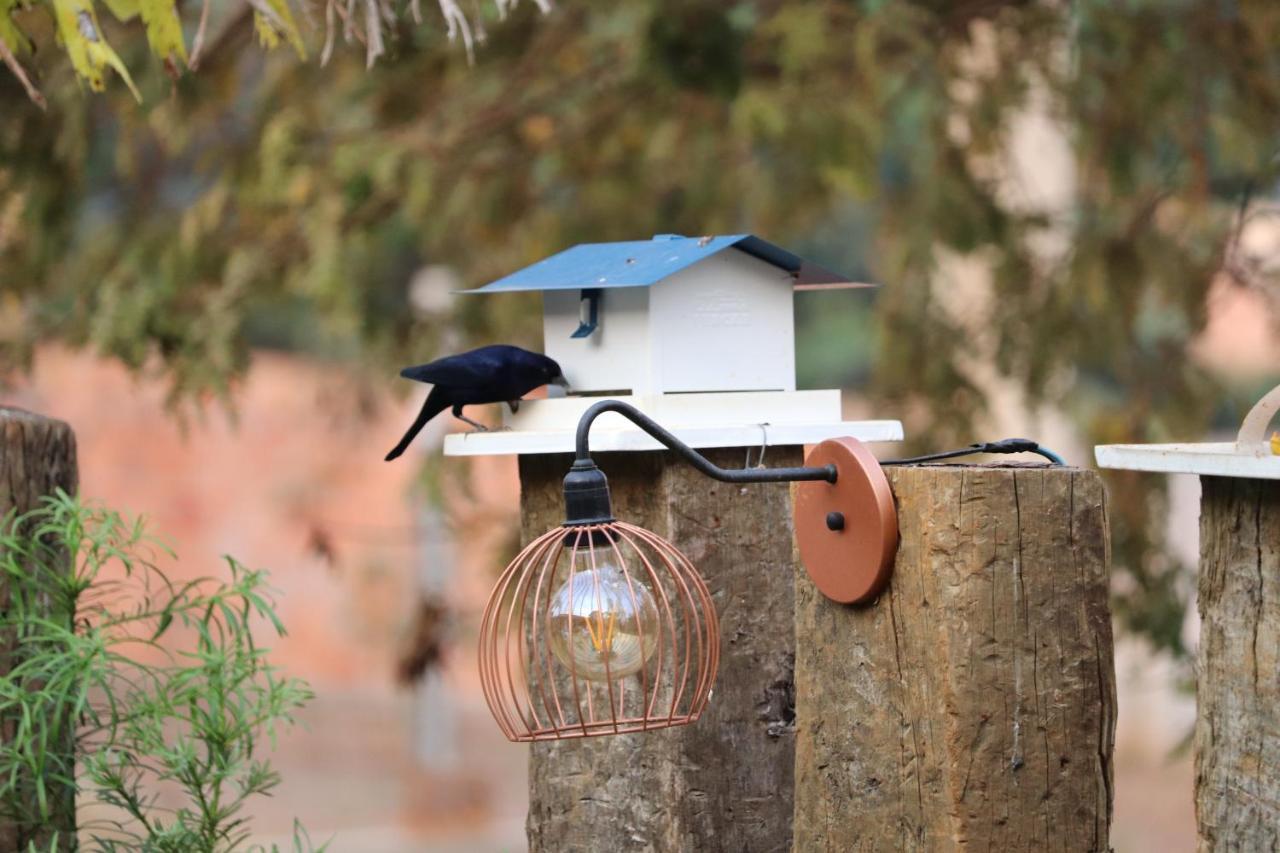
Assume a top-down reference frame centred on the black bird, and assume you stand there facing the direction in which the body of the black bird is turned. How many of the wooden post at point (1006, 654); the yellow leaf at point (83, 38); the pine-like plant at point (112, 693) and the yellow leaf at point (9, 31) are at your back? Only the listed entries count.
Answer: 3

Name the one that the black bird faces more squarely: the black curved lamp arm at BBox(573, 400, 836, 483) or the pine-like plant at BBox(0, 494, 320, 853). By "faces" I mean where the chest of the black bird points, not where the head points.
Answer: the black curved lamp arm

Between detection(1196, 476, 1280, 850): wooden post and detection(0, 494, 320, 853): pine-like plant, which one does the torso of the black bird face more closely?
the wooden post

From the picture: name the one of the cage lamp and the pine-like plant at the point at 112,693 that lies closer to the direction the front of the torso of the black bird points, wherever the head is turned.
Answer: the cage lamp

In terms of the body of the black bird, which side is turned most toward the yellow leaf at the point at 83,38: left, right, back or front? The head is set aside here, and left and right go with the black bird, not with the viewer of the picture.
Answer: back

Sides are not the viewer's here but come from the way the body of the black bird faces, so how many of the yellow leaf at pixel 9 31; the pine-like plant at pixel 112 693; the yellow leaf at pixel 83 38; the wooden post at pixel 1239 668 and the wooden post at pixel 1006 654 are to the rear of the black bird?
3

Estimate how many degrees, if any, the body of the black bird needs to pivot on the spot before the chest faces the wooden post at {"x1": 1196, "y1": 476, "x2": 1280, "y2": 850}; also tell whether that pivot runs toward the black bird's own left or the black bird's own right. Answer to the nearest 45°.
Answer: approximately 45° to the black bird's own right

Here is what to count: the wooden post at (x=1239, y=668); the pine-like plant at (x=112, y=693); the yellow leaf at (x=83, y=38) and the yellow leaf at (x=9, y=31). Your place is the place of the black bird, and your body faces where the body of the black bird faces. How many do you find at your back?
3

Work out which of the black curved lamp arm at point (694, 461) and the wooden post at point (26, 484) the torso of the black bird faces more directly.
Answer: the black curved lamp arm

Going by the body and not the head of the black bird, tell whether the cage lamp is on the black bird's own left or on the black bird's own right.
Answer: on the black bird's own right

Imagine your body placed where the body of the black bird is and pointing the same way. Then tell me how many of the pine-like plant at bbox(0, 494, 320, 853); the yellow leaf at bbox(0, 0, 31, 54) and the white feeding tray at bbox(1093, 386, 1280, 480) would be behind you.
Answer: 2

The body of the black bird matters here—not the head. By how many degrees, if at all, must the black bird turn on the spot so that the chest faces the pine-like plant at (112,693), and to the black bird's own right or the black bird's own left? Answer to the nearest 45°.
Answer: approximately 180°

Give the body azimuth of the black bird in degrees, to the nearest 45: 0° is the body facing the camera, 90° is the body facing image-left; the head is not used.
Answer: approximately 270°
